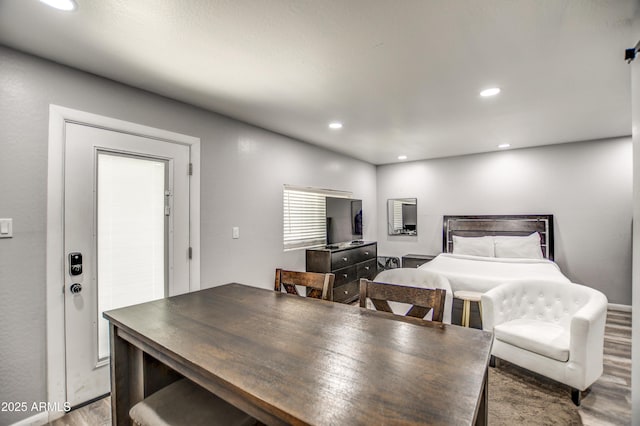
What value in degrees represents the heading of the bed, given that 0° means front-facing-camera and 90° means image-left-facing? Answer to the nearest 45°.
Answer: approximately 0°

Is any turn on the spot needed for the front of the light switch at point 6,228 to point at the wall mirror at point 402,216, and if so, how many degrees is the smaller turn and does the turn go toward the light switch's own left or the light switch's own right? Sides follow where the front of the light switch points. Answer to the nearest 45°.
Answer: approximately 90° to the light switch's own left

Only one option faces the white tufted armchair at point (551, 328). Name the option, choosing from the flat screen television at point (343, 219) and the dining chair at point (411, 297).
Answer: the flat screen television

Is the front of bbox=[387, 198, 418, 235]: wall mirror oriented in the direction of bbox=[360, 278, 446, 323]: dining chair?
yes

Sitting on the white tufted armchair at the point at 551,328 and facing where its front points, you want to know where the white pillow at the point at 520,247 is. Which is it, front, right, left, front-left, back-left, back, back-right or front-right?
back-right

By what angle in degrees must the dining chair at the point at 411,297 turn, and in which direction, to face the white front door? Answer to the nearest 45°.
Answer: approximately 45° to its right

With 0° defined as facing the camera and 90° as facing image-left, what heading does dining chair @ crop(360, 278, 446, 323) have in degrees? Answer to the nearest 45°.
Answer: approximately 45°

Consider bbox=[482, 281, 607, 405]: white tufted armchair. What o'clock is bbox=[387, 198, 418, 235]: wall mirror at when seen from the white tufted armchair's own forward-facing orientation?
The wall mirror is roughly at 3 o'clock from the white tufted armchair.

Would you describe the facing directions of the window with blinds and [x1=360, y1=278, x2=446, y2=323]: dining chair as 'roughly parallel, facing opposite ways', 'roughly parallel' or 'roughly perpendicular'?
roughly perpendicular

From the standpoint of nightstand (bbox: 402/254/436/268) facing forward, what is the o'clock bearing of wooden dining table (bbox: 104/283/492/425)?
The wooden dining table is roughly at 12 o'clock from the nightstand.

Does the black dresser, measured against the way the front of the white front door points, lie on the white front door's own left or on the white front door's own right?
on the white front door's own left

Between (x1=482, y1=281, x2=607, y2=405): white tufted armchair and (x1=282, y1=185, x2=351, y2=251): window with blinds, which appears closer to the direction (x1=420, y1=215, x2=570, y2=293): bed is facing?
the white tufted armchair
